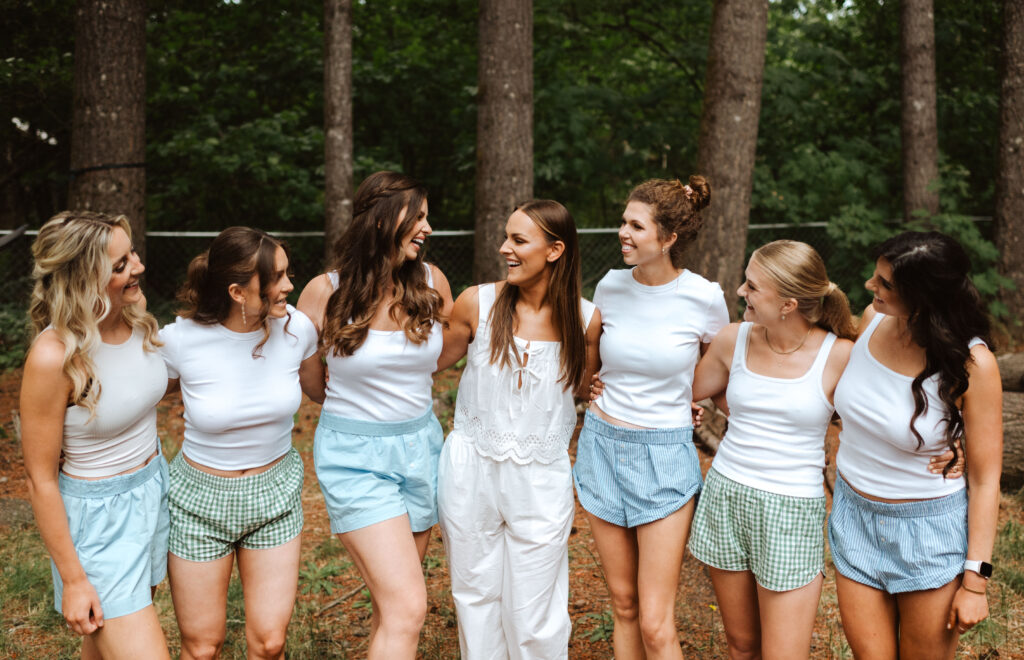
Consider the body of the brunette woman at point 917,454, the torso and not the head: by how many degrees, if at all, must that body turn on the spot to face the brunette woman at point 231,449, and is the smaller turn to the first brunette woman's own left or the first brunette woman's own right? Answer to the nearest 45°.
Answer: approximately 45° to the first brunette woman's own right

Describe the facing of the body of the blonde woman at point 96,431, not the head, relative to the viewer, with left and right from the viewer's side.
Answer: facing the viewer and to the right of the viewer

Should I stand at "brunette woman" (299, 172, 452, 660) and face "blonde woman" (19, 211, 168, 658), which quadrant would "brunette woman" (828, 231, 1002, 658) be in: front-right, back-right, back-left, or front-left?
back-left

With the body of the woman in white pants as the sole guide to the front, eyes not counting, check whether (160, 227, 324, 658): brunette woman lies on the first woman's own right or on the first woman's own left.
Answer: on the first woman's own right

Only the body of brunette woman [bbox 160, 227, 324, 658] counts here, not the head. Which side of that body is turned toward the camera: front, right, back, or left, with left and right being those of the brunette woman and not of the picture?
front

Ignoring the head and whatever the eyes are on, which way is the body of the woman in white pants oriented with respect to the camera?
toward the camera

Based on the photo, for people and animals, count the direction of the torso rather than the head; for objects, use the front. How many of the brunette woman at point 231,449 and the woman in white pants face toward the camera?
2

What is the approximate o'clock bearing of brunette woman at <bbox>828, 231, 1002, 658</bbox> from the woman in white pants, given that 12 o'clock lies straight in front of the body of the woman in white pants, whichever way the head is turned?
The brunette woman is roughly at 10 o'clock from the woman in white pants.
